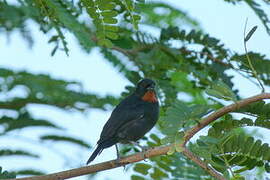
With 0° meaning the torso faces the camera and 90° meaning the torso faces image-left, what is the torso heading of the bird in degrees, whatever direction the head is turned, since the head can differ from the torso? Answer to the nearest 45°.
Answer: approximately 315°
